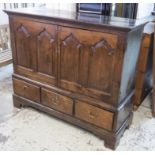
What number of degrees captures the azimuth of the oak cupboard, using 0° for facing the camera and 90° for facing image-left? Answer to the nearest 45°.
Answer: approximately 45°
